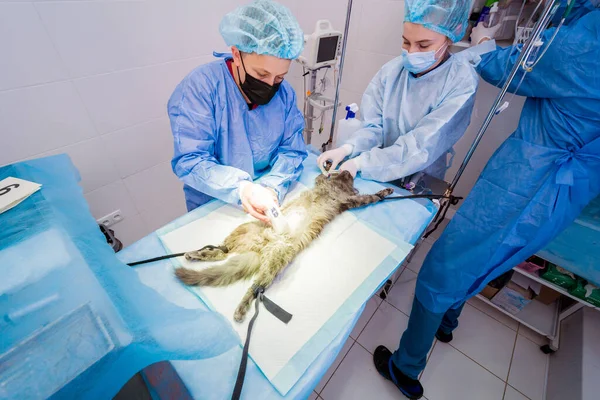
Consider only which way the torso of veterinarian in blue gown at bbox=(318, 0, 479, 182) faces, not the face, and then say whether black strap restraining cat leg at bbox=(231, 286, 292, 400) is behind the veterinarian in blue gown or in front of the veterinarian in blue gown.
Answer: in front

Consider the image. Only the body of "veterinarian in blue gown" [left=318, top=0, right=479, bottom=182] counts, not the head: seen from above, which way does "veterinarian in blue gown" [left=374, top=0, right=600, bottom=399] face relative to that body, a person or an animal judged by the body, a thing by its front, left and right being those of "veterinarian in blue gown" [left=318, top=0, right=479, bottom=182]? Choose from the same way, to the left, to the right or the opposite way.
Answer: to the right

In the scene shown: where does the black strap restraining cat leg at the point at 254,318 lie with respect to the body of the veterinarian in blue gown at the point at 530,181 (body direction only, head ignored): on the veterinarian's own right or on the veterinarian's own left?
on the veterinarian's own left

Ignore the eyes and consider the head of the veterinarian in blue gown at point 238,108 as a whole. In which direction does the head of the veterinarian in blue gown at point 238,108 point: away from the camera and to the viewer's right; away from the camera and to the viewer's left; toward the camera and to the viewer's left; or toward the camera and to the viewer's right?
toward the camera and to the viewer's right

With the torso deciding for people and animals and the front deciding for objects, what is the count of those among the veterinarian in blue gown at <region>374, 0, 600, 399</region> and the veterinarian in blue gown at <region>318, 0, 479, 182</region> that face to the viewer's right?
0

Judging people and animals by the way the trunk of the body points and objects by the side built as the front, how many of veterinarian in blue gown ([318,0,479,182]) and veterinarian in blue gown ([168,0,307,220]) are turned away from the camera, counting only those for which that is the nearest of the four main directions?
0

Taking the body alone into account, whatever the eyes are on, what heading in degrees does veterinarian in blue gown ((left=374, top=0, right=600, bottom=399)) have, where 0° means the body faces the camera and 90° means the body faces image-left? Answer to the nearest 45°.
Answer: approximately 135°

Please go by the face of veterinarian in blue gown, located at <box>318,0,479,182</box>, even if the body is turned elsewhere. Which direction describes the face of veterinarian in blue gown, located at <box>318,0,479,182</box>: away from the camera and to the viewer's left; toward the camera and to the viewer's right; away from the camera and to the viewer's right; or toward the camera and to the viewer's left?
toward the camera and to the viewer's left

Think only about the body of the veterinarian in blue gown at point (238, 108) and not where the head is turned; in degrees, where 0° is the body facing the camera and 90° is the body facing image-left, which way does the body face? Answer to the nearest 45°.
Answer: approximately 315°

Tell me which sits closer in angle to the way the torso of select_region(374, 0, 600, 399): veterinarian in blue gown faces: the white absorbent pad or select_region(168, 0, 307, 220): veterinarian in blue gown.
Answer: the veterinarian in blue gown
